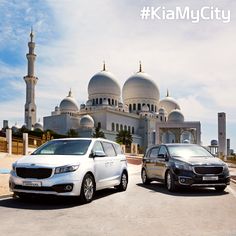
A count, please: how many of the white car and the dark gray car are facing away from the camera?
0

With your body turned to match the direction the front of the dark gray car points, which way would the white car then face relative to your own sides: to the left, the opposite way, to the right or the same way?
to the right

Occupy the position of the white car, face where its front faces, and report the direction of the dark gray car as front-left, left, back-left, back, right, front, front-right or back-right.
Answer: back

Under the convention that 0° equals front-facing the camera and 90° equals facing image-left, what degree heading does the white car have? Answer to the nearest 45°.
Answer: approximately 45°

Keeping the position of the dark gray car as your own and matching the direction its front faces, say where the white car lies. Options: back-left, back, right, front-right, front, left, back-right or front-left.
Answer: right
